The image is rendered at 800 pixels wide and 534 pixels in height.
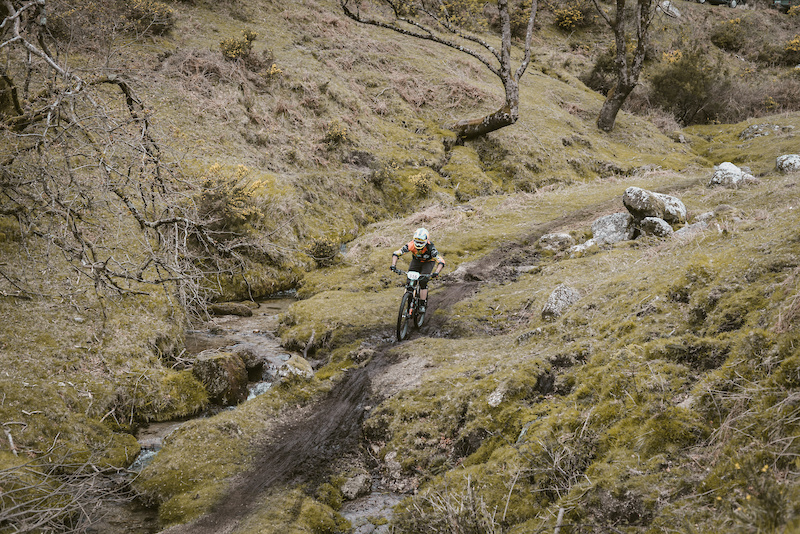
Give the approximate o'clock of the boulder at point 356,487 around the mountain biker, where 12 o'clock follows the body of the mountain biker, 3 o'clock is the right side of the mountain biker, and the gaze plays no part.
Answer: The boulder is roughly at 12 o'clock from the mountain biker.

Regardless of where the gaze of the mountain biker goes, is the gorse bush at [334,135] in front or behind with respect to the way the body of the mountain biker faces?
behind

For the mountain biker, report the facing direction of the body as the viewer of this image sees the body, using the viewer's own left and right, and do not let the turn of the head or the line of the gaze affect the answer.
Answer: facing the viewer

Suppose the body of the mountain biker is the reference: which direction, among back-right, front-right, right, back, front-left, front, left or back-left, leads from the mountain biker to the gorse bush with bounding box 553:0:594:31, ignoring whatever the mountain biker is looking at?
back

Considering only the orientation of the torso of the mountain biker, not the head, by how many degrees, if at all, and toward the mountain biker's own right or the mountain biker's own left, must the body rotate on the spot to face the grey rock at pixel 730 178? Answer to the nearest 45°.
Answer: approximately 135° to the mountain biker's own left

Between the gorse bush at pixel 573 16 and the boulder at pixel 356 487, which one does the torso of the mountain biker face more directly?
the boulder
